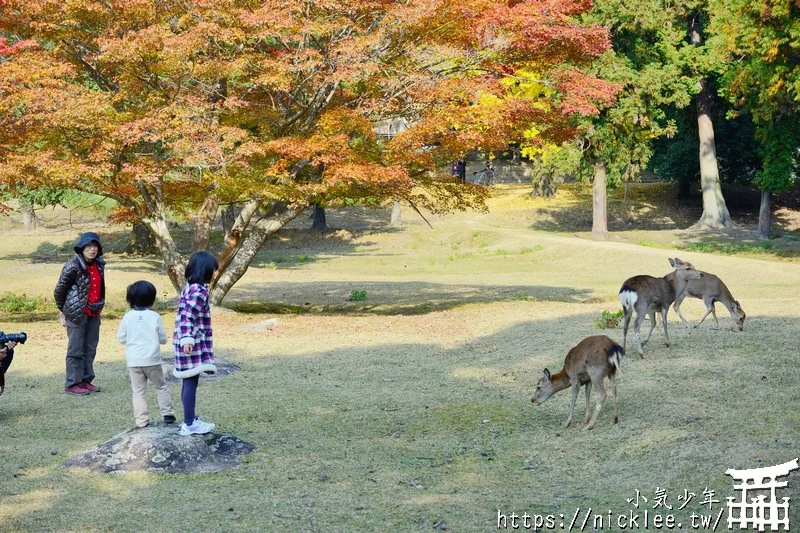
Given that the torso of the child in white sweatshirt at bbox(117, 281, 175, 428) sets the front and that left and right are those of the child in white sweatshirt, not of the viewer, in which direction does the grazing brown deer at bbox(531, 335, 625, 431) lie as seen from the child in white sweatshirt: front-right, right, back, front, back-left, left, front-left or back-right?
right

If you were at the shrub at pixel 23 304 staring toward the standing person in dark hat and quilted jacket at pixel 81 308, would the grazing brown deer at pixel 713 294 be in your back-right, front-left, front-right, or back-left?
front-left

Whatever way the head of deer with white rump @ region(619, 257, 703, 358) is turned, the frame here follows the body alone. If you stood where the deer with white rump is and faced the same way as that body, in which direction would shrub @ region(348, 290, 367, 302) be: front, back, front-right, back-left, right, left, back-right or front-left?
left

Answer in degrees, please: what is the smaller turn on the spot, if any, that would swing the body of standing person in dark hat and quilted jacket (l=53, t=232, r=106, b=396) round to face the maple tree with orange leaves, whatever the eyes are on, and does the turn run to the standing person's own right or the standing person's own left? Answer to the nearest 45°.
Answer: approximately 90° to the standing person's own left

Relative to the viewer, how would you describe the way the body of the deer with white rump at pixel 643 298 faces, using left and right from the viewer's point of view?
facing away from the viewer and to the right of the viewer

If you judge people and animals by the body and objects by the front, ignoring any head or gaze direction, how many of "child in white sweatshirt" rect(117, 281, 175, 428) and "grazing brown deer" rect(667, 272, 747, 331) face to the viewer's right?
1

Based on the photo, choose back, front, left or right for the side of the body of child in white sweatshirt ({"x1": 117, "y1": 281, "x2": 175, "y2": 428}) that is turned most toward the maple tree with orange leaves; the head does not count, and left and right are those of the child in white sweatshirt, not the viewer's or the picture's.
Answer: front

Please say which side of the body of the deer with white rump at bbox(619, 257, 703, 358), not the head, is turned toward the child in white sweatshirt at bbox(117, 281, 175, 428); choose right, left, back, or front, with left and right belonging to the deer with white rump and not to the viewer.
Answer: back

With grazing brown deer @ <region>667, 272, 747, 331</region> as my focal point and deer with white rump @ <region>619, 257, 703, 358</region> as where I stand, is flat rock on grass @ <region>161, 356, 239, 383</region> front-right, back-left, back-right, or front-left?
back-left

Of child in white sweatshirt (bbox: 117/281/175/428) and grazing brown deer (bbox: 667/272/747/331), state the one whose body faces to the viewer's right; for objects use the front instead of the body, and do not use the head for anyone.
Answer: the grazing brown deer

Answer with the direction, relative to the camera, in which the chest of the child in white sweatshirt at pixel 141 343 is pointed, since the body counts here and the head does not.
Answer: away from the camera

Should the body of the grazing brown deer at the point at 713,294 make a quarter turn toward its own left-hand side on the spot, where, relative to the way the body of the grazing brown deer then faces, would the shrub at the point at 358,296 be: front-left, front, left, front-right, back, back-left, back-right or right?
front-left

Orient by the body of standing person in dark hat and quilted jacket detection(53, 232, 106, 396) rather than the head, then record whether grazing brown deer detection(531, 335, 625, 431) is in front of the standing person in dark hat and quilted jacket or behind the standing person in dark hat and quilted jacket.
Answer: in front

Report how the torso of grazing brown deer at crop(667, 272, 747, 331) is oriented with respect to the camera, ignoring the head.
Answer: to the viewer's right
